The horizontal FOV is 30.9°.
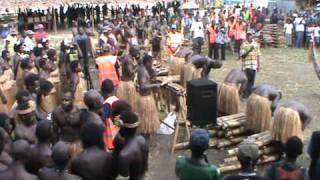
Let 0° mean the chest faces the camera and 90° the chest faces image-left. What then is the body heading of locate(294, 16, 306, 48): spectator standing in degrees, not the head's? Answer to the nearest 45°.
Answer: approximately 0°

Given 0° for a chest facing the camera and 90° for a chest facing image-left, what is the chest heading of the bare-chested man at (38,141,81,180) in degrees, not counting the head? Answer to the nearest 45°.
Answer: approximately 180°

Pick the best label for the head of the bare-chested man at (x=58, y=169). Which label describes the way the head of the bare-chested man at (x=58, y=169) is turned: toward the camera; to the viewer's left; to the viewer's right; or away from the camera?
away from the camera

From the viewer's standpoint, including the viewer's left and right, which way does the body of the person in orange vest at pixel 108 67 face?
facing away from the viewer

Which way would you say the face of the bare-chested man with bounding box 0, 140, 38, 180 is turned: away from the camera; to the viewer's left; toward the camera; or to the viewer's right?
away from the camera
